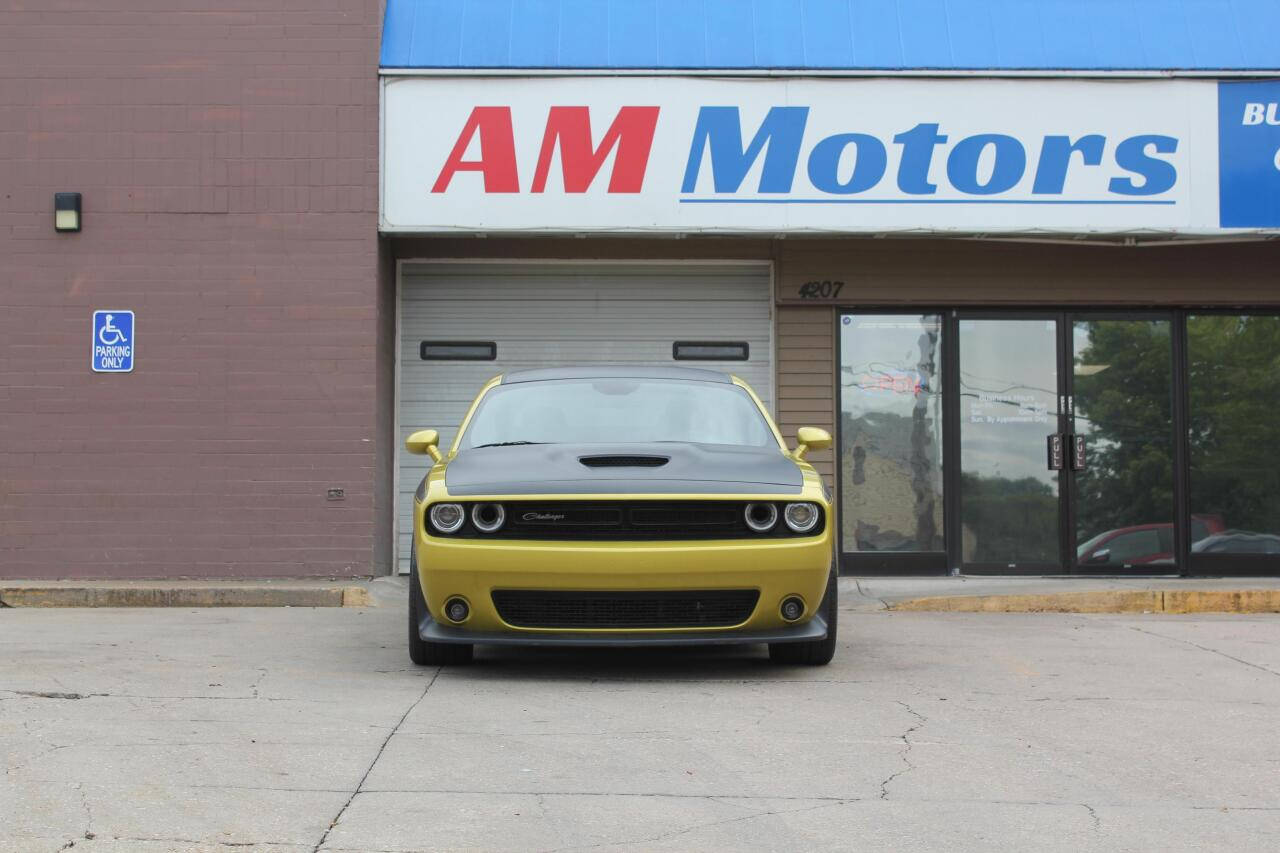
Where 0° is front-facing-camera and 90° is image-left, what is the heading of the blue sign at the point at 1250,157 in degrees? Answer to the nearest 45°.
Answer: approximately 0°

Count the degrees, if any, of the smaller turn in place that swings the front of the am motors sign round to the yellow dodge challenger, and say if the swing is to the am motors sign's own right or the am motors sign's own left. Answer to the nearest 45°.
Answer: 0° — it already faces it

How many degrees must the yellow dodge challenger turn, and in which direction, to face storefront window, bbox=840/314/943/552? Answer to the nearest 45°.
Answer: approximately 135° to its left

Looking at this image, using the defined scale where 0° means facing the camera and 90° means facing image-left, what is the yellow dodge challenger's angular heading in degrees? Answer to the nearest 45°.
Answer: approximately 0°

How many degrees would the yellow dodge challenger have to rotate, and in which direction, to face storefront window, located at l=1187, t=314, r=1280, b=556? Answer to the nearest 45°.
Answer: approximately 135° to its left

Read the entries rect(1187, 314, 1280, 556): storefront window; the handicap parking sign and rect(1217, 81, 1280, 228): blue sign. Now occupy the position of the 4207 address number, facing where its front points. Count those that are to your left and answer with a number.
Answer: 2

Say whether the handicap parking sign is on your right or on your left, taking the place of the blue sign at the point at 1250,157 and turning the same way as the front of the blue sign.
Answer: on your right
